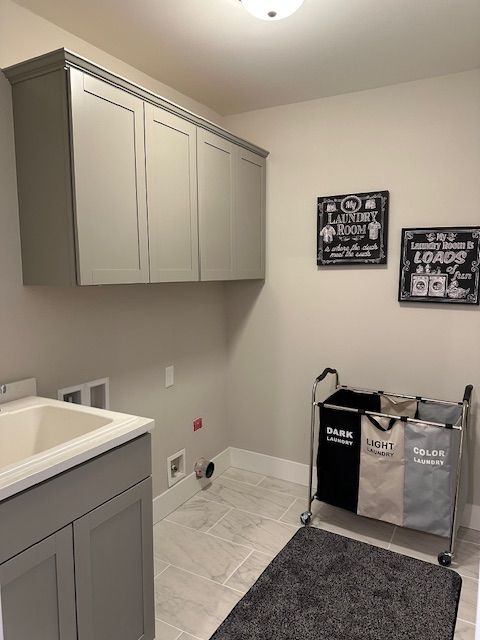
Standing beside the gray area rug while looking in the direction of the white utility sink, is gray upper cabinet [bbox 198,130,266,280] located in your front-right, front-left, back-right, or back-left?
front-right

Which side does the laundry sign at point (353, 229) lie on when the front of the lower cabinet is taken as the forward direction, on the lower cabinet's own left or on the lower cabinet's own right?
on the lower cabinet's own left

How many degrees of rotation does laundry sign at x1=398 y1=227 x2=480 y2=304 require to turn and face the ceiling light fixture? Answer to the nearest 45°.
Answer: approximately 45° to its right

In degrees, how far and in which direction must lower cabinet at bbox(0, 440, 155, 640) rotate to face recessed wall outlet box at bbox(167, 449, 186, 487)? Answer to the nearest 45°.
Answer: approximately 90° to its left

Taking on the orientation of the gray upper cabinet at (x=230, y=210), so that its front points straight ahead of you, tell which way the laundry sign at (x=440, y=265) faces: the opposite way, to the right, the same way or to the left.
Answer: to the right

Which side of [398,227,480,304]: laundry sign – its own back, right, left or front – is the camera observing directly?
front

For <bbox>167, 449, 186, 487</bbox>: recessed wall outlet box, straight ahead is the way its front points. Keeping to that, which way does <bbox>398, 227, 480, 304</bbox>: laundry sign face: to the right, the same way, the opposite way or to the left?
to the right

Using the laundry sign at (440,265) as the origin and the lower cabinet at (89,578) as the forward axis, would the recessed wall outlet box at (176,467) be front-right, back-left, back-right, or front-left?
front-right

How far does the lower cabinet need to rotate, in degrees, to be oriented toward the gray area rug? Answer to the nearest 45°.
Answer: approximately 45° to its left

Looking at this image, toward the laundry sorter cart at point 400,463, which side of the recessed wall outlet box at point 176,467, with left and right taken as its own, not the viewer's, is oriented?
front

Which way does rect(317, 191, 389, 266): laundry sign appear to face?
toward the camera

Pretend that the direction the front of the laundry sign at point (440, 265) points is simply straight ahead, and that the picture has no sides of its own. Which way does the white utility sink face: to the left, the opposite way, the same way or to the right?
to the left

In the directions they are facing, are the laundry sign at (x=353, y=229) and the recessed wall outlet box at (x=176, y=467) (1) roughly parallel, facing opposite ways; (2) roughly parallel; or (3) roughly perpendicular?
roughly perpendicular

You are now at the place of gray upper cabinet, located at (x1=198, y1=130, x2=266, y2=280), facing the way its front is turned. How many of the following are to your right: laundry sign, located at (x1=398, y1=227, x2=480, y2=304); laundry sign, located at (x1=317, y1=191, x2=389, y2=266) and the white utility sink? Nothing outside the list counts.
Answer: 1

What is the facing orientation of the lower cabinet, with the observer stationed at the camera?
facing the viewer and to the right of the viewer
